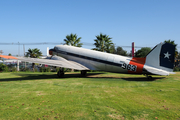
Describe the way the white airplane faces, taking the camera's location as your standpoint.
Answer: facing away from the viewer and to the left of the viewer

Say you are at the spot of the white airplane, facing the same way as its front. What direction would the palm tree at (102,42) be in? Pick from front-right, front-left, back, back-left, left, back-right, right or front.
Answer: front-right
